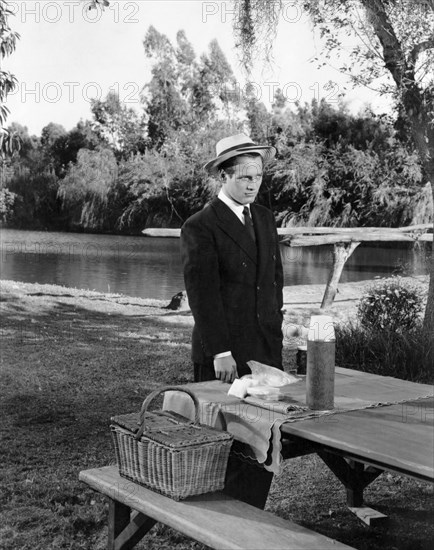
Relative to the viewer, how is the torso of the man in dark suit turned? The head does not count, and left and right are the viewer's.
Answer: facing the viewer and to the right of the viewer

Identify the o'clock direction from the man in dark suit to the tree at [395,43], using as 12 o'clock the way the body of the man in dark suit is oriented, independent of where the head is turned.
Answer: The tree is roughly at 8 o'clock from the man in dark suit.

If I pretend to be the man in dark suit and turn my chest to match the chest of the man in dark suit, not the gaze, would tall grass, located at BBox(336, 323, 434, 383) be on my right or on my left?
on my left

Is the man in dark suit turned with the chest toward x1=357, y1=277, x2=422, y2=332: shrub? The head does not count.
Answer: no

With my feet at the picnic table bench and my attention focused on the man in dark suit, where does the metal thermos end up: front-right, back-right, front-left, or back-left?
front-right

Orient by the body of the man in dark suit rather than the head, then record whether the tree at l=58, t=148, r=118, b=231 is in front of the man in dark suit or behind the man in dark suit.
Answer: behind

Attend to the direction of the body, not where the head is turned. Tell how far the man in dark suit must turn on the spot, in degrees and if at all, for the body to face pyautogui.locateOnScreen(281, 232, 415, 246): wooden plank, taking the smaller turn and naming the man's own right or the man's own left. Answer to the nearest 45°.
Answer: approximately 135° to the man's own left

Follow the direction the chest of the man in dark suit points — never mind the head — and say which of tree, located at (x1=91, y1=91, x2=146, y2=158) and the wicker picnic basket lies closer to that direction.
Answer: the wicker picnic basket

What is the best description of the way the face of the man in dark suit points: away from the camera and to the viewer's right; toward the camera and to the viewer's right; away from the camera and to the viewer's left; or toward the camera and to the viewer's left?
toward the camera and to the viewer's right

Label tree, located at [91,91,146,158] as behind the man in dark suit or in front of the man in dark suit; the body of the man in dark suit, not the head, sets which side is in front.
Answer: behind

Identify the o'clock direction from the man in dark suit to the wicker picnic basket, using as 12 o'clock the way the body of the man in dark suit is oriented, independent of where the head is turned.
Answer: The wicker picnic basket is roughly at 2 o'clock from the man in dark suit.
